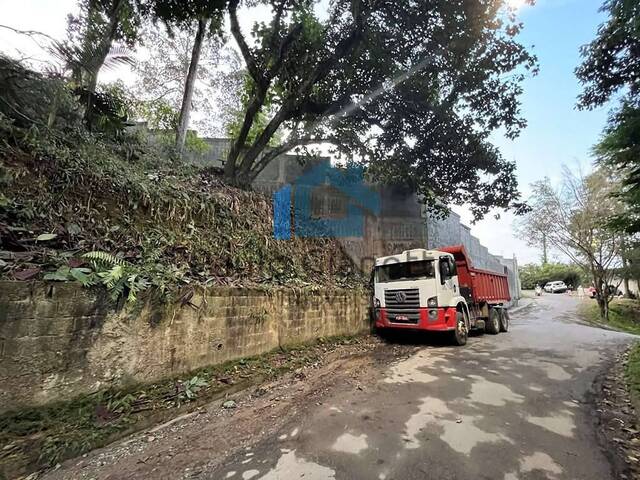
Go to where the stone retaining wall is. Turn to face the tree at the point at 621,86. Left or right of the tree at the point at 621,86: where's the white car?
left

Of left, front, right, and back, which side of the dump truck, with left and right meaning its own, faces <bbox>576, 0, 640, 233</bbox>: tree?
left

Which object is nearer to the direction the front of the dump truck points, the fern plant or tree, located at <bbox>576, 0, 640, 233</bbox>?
the fern plant

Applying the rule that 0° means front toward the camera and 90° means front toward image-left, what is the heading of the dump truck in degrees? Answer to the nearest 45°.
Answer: approximately 45°

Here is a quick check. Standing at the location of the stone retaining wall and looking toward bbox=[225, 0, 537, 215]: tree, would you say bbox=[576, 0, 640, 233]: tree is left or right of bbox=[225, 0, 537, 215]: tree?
right

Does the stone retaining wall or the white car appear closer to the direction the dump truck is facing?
the stone retaining wall

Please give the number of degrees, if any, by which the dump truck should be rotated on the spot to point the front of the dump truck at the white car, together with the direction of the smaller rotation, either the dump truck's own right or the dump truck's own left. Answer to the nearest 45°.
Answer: approximately 135° to the dump truck's own right
